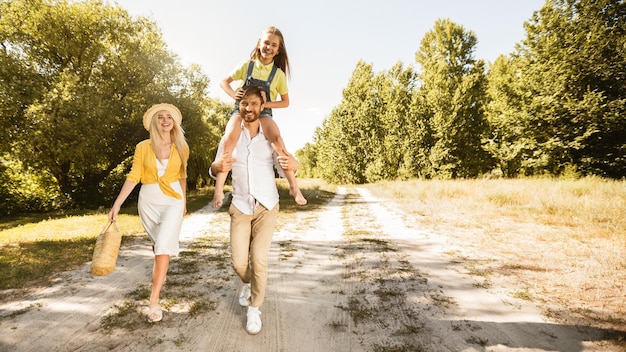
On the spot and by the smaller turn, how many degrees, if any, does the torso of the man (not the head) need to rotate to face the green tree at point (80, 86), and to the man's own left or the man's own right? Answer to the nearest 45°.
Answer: approximately 135° to the man's own right

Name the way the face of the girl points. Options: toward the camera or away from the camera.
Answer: toward the camera

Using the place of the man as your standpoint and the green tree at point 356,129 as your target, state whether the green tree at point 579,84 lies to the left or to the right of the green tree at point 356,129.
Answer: right

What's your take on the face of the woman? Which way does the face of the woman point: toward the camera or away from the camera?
toward the camera

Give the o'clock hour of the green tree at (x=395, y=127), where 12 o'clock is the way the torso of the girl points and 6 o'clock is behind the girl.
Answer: The green tree is roughly at 7 o'clock from the girl.

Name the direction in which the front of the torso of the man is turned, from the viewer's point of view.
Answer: toward the camera

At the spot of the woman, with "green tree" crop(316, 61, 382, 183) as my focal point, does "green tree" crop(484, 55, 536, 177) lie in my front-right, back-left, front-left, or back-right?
front-right
